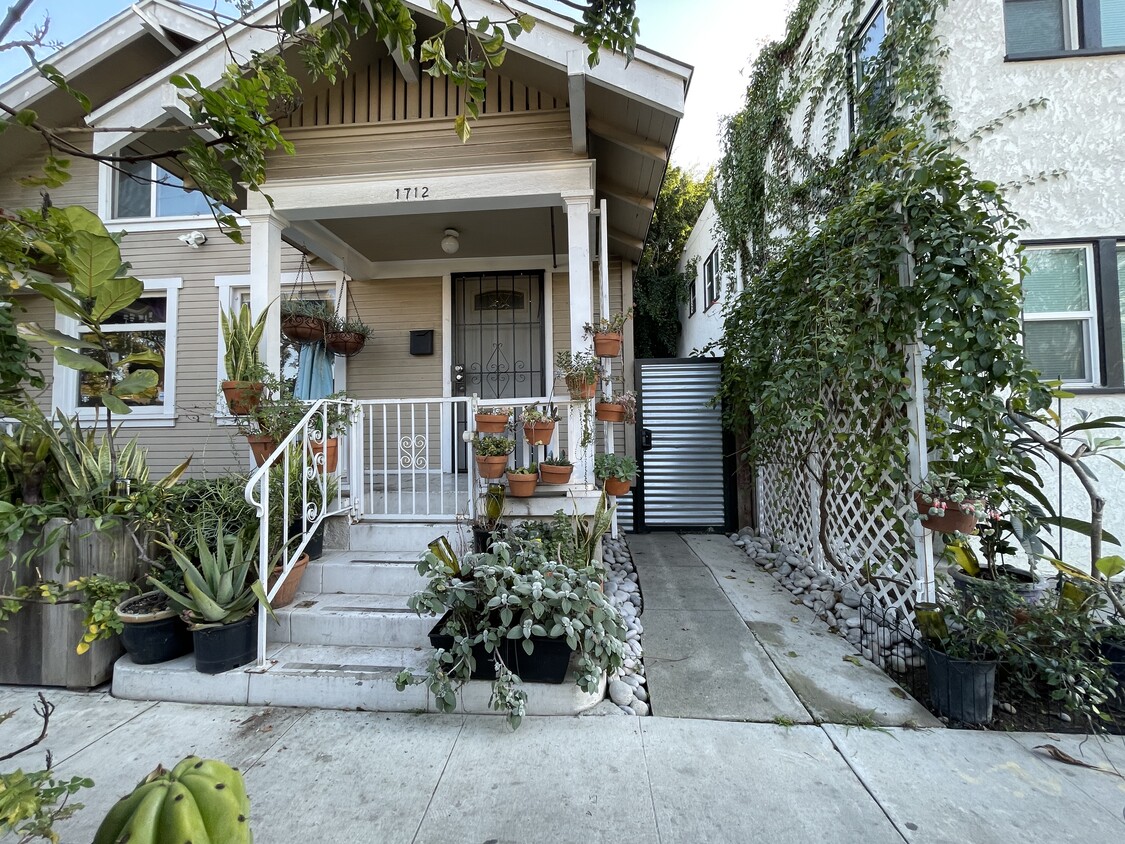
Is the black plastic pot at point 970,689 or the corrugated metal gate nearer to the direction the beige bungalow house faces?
the black plastic pot

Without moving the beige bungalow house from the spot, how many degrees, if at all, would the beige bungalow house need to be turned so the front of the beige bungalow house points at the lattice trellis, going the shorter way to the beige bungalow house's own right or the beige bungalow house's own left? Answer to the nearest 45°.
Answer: approximately 45° to the beige bungalow house's own left

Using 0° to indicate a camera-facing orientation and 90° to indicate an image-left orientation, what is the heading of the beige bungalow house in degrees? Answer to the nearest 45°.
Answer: approximately 0°

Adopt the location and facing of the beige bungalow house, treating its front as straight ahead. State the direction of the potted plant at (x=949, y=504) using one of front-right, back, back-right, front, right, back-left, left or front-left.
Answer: front-left

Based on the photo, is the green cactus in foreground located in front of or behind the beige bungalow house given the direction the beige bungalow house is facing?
in front

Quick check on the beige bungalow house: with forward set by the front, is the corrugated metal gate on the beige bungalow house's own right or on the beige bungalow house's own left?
on the beige bungalow house's own left

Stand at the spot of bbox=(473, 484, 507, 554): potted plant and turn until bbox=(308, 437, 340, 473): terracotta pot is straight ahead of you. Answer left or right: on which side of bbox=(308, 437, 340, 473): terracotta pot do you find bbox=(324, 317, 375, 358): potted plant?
right

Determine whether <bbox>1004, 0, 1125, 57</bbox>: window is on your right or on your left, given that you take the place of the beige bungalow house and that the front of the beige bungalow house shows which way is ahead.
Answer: on your left

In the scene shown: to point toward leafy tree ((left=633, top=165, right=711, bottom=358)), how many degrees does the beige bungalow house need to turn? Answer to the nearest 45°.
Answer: approximately 135° to its left
